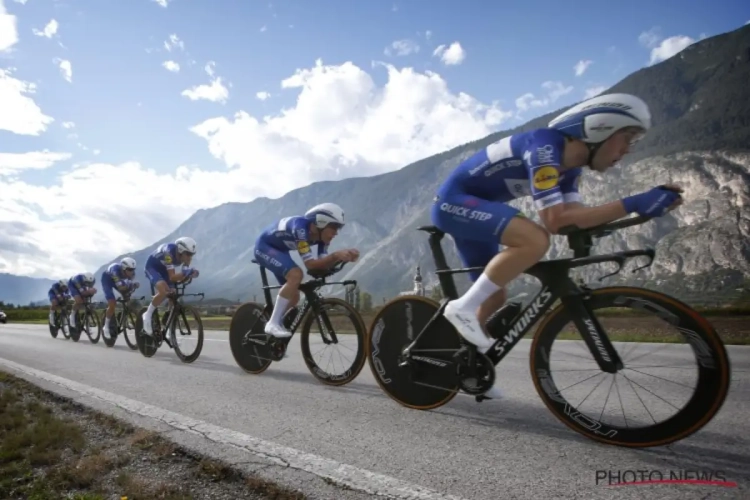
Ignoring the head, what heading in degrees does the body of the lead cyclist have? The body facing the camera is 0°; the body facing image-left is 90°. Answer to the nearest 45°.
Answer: approximately 270°

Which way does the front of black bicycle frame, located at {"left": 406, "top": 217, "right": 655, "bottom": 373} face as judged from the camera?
facing to the right of the viewer

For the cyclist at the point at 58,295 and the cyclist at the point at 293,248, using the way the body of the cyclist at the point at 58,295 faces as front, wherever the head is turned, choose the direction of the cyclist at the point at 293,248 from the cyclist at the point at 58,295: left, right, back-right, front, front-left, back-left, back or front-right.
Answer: front-right

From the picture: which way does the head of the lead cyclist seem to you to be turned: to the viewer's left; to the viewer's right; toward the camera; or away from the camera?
to the viewer's right

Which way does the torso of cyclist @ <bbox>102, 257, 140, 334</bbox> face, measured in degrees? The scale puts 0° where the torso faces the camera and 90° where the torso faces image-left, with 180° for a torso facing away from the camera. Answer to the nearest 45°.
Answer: approximately 315°

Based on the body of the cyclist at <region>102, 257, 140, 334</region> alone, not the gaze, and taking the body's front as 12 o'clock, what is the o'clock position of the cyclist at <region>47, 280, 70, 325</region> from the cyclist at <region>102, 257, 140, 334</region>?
the cyclist at <region>47, 280, 70, 325</region> is roughly at 7 o'clock from the cyclist at <region>102, 257, 140, 334</region>.

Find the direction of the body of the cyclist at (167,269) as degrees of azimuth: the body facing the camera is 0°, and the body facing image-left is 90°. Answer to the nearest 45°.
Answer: approximately 315°

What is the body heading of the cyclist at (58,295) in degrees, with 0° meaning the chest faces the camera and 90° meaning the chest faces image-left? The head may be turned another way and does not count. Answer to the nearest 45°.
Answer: approximately 315°

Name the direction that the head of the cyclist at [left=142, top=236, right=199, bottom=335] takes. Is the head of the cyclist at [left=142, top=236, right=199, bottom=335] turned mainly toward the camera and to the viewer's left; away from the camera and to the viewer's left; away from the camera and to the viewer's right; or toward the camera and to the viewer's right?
toward the camera and to the viewer's right

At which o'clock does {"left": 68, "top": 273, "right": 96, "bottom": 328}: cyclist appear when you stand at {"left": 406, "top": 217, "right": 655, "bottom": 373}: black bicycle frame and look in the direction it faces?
The cyclist is roughly at 7 o'clock from the black bicycle frame.

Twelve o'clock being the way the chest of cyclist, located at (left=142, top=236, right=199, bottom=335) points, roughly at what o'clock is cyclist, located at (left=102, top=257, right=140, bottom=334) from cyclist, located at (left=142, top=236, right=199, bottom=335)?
cyclist, located at (left=102, top=257, right=140, bottom=334) is roughly at 7 o'clock from cyclist, located at (left=142, top=236, right=199, bottom=335).
